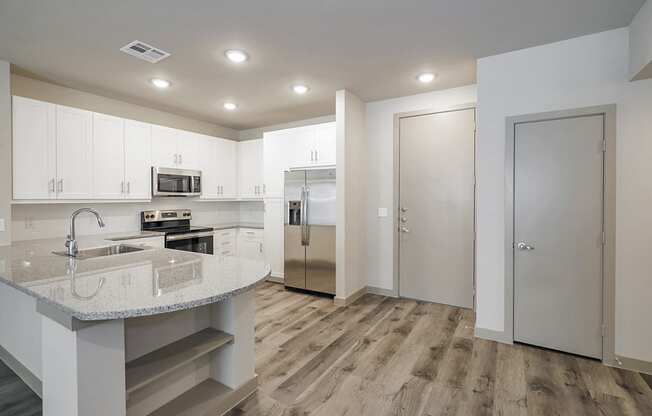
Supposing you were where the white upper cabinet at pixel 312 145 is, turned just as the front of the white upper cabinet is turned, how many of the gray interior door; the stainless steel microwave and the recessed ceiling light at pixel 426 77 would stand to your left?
2

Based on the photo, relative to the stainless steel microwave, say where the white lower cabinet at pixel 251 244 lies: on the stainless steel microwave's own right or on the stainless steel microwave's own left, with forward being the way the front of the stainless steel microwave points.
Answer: on the stainless steel microwave's own left

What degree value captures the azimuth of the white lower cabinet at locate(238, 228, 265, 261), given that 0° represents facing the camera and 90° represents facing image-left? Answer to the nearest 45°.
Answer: approximately 45°

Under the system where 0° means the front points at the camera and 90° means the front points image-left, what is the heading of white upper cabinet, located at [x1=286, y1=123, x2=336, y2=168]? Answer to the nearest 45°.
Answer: approximately 45°

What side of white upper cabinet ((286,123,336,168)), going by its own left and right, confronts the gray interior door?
left
